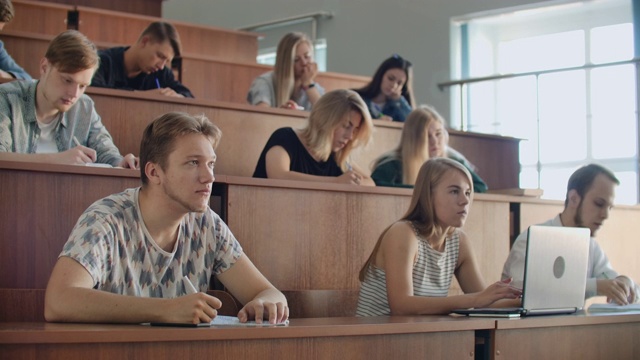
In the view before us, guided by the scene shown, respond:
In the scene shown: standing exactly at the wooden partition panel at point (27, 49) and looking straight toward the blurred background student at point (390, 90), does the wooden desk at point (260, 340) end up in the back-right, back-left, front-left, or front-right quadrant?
front-right

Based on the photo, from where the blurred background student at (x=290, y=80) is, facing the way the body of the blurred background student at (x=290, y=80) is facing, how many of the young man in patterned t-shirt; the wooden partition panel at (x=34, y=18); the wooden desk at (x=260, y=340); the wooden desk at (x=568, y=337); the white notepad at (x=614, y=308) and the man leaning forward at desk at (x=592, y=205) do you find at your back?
1

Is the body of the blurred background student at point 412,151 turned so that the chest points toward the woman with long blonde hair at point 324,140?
no

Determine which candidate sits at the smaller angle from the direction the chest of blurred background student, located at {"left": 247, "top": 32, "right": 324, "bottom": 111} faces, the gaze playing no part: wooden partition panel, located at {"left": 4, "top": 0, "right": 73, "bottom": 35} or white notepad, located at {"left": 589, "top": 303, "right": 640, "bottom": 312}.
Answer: the white notepad

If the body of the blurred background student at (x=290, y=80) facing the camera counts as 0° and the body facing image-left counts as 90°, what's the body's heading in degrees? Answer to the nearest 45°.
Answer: approximately 315°

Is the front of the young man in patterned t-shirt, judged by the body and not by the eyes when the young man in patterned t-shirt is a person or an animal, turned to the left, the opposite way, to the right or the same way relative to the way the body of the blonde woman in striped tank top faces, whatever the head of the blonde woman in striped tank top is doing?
the same way

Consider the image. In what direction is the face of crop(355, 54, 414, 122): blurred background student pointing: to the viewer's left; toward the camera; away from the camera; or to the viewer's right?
toward the camera

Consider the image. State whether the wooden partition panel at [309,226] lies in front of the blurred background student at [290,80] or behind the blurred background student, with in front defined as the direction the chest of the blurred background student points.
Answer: in front

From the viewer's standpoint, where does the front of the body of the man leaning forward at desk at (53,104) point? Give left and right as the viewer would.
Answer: facing the viewer and to the right of the viewer

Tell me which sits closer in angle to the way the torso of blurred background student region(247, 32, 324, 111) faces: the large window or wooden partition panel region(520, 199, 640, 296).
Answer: the wooden partition panel

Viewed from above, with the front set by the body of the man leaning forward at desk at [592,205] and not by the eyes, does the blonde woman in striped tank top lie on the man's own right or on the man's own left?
on the man's own right

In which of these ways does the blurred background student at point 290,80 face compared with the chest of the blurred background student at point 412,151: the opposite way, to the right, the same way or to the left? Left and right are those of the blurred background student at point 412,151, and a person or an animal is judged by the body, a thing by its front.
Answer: the same way

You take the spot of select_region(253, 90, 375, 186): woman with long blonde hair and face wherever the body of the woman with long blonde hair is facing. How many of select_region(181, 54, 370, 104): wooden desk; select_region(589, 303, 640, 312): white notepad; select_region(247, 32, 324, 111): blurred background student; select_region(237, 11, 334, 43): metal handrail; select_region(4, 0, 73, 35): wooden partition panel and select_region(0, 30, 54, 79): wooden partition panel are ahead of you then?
1

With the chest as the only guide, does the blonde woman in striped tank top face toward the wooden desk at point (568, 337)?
yes

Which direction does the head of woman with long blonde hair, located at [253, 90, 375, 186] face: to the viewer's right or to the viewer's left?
to the viewer's right

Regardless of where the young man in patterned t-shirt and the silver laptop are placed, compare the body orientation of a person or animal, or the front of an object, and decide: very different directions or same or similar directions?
very different directions

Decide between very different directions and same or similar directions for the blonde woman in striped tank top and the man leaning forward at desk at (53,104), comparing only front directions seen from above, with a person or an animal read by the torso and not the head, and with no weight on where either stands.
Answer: same or similar directions
